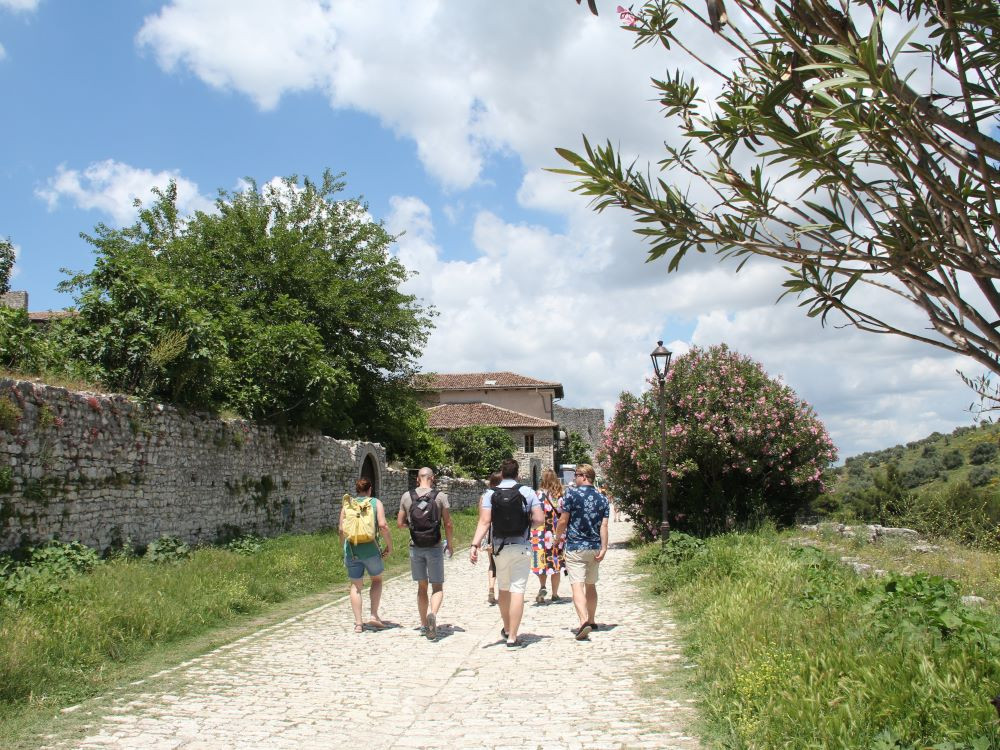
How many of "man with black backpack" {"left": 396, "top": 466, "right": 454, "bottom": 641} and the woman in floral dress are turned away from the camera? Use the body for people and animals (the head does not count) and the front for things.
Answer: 2

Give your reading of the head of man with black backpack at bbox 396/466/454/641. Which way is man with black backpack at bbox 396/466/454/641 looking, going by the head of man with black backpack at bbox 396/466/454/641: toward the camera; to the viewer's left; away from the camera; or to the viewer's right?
away from the camera

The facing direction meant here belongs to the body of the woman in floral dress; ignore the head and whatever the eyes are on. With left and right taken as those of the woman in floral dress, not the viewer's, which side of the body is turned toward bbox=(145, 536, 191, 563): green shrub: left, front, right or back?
left

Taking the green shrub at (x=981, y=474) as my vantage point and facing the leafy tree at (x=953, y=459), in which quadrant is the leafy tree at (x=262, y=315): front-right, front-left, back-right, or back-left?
back-left

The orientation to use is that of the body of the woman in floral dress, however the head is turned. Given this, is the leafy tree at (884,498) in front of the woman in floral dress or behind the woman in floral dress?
in front

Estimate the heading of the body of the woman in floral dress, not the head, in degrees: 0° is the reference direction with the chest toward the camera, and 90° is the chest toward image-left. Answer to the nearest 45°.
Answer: approximately 180°

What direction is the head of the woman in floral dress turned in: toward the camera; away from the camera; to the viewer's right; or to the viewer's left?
away from the camera

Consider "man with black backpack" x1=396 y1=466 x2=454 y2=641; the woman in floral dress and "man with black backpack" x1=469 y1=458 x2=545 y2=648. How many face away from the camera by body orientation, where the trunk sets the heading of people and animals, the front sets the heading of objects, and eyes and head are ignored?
3

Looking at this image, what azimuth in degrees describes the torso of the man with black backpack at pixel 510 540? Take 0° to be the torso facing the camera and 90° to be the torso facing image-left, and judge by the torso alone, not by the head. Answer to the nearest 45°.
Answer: approximately 180°

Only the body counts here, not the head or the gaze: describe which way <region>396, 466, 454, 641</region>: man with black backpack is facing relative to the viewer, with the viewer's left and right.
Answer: facing away from the viewer

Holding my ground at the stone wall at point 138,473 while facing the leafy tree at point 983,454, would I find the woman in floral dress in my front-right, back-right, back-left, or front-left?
front-right

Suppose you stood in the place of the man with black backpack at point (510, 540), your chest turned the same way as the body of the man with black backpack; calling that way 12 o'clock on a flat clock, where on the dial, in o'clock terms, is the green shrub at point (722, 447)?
The green shrub is roughly at 1 o'clock from the man with black backpack.

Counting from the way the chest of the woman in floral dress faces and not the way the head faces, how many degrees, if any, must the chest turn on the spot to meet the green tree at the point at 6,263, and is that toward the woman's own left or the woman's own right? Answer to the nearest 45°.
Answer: approximately 45° to the woman's own left

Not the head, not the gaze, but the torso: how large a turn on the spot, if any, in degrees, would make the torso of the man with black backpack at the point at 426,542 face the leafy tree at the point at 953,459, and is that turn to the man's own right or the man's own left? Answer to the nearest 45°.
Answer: approximately 45° to the man's own right
